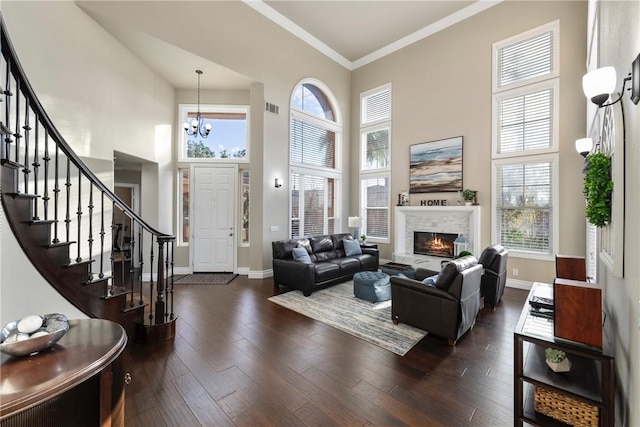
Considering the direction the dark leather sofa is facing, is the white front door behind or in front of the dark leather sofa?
behind

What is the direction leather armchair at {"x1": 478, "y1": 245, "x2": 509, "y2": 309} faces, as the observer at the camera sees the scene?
facing away from the viewer and to the left of the viewer

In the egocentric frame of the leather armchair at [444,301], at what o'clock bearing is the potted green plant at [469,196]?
The potted green plant is roughly at 2 o'clock from the leather armchair.

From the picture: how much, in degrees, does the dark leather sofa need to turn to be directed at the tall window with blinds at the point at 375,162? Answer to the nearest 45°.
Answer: approximately 90° to its left

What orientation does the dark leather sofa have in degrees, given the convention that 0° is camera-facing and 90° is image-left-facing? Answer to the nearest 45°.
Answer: approximately 315°

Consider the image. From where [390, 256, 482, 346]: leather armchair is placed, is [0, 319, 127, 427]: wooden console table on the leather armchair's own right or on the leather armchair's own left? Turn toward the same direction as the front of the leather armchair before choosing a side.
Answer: on the leather armchair's own left

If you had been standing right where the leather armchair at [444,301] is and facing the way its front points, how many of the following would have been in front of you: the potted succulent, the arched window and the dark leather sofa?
2

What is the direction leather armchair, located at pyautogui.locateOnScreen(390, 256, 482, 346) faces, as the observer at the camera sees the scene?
facing away from the viewer and to the left of the viewer
